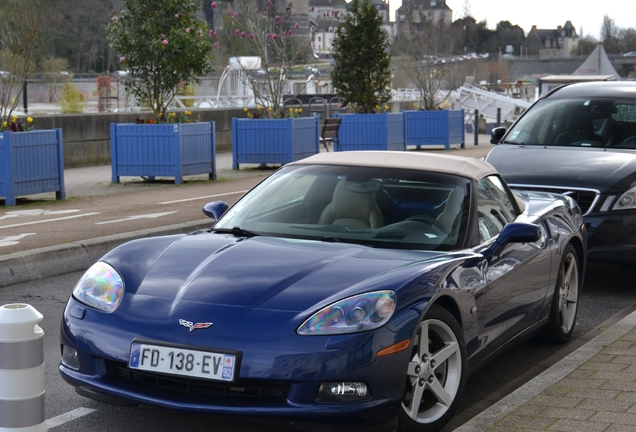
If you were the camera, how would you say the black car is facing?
facing the viewer and to the left of the viewer

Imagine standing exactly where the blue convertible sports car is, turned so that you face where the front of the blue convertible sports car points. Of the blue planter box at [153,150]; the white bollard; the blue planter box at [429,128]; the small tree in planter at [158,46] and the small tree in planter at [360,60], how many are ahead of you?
1

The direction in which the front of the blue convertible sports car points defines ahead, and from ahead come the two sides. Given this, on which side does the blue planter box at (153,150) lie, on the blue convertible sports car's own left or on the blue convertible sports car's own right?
on the blue convertible sports car's own right

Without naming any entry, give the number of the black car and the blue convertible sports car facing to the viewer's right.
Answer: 0

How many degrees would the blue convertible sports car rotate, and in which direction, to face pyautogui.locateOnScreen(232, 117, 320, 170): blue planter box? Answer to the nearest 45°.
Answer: approximately 135° to its right

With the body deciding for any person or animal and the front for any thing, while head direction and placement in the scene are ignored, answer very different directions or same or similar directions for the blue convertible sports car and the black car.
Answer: same or similar directions

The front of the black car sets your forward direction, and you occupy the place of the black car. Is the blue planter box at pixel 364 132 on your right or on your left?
on your right

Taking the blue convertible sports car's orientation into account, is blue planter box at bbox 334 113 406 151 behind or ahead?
behind

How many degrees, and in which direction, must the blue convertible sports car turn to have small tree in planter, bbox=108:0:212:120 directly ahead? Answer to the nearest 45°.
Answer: approximately 135° to its right

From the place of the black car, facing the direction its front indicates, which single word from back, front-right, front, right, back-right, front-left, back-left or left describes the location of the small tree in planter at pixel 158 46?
right
